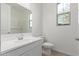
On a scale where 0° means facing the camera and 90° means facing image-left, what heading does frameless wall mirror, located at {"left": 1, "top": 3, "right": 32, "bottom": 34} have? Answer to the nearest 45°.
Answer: approximately 315°

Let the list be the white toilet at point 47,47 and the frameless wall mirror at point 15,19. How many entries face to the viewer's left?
0

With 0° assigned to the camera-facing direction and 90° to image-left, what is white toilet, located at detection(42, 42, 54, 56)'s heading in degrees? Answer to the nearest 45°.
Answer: approximately 315°

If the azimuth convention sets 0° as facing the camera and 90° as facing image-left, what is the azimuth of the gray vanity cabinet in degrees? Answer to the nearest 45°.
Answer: approximately 315°
